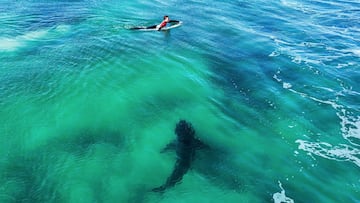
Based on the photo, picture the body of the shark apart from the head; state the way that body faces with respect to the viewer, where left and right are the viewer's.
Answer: facing away from the viewer

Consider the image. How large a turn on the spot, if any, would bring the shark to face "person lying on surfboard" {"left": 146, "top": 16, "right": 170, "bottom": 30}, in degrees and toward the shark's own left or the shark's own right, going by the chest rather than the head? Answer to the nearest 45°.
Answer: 0° — it already faces them
